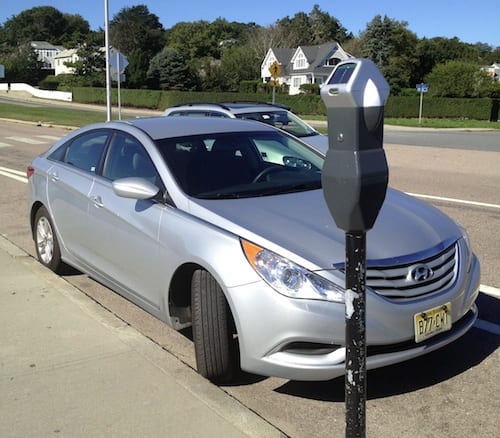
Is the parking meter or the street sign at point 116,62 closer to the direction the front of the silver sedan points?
the parking meter

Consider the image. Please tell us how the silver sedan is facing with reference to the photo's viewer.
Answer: facing the viewer and to the right of the viewer

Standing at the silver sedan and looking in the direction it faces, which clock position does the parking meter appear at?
The parking meter is roughly at 1 o'clock from the silver sedan.

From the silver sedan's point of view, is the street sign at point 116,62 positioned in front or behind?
behind
